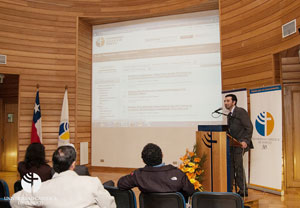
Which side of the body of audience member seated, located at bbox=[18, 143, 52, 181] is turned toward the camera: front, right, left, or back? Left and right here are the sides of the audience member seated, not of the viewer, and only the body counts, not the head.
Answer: back

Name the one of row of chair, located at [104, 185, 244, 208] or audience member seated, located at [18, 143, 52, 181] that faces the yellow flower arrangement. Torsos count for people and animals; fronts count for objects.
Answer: the row of chair

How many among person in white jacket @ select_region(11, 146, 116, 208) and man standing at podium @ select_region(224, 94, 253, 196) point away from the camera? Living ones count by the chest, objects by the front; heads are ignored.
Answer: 1

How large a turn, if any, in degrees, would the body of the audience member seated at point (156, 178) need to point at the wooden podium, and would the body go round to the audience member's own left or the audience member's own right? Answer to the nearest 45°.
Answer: approximately 45° to the audience member's own right

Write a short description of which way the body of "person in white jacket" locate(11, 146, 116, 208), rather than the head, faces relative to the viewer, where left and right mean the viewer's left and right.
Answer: facing away from the viewer

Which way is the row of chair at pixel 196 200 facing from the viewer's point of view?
away from the camera

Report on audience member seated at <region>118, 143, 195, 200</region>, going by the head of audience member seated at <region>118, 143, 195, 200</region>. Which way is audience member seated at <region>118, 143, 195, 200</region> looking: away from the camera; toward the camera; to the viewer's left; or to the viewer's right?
away from the camera

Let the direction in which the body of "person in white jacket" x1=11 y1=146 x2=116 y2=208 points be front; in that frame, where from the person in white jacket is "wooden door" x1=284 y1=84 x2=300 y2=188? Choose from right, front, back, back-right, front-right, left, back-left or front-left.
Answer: front-right

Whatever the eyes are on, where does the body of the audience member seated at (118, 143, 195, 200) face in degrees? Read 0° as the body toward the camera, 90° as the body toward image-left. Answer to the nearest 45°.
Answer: approximately 180°

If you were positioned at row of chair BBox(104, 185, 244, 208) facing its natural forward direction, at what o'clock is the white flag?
The white flag is roughly at 11 o'clock from the row of chair.

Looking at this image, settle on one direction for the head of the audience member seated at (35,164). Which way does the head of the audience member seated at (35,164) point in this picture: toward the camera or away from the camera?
away from the camera
